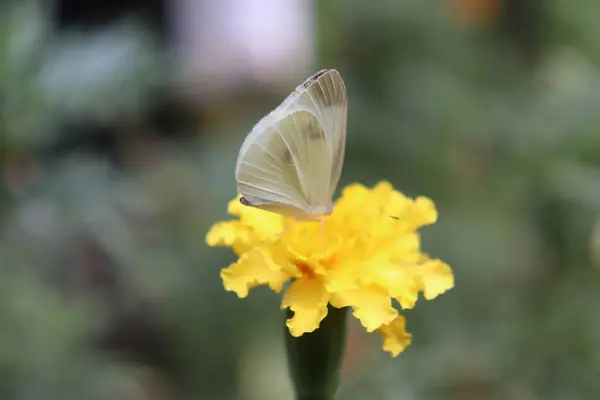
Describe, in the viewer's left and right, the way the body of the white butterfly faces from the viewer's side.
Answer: facing to the right of the viewer
